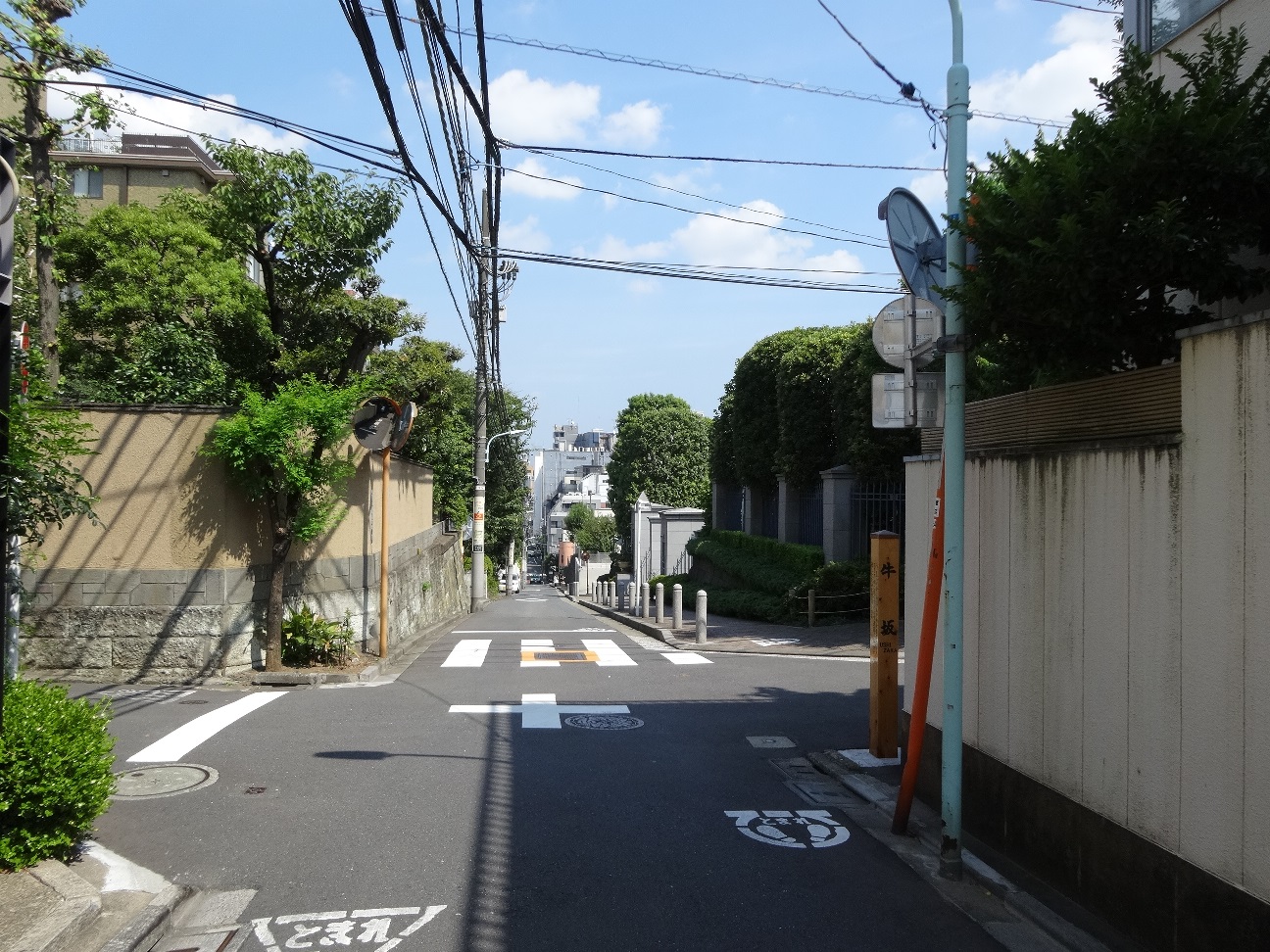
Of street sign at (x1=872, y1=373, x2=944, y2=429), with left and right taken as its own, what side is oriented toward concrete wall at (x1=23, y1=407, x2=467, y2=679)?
left

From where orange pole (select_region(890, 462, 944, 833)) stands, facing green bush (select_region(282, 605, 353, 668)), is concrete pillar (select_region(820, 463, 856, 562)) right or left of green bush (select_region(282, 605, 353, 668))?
right

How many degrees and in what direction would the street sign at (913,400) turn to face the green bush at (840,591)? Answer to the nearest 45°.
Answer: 0° — it already faces it

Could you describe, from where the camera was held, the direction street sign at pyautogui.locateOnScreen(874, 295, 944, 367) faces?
facing away from the viewer

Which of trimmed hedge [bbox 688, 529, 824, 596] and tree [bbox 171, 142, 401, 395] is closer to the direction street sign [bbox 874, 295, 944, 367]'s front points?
the trimmed hedge

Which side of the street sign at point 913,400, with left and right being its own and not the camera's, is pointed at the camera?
back

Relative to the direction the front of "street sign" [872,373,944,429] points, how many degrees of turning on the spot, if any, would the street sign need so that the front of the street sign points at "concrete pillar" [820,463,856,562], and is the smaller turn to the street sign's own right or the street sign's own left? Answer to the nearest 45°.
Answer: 0° — it already faces it

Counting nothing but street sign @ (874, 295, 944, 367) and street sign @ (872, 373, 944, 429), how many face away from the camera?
2

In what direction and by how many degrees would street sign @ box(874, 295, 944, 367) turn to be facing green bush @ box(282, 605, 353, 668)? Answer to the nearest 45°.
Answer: approximately 45° to its left

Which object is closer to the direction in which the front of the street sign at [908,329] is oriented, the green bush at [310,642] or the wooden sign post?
the wooden sign post
